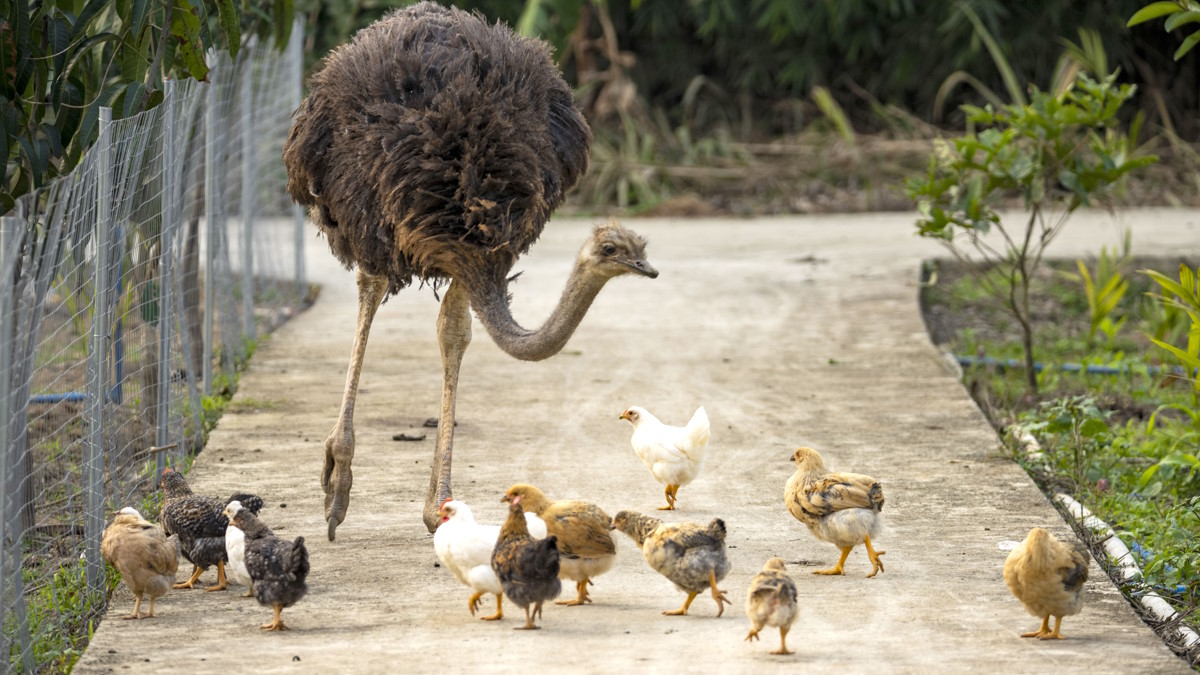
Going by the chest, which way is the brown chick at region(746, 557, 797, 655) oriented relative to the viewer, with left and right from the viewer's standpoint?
facing away from the viewer

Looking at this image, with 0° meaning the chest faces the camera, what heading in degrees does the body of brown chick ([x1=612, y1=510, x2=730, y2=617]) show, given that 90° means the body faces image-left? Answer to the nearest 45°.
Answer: approximately 90°

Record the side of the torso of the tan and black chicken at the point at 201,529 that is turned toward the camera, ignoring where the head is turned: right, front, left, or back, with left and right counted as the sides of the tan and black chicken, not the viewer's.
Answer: left

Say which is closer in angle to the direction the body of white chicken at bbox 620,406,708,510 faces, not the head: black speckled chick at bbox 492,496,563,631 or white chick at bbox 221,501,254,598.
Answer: the white chick

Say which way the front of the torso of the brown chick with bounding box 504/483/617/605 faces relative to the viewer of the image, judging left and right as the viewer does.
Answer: facing to the left of the viewer

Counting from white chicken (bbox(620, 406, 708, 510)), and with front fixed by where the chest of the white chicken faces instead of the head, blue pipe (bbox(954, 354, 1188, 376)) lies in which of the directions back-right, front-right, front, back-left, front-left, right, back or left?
back-right

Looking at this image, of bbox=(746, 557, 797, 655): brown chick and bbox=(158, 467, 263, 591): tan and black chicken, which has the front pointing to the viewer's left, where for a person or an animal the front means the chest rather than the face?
the tan and black chicken

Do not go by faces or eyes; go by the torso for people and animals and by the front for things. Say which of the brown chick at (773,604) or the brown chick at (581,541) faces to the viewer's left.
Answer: the brown chick at (581,541)

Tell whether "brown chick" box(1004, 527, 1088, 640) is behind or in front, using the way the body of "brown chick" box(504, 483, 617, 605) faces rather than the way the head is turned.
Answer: behind

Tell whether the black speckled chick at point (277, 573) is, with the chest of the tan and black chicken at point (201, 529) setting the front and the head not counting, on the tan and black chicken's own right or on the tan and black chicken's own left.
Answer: on the tan and black chicken's own left

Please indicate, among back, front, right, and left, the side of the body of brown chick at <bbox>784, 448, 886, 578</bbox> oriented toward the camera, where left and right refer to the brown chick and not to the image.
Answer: left

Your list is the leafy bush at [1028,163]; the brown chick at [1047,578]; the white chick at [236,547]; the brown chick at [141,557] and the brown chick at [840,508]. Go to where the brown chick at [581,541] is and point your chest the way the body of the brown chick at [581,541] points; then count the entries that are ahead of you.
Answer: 2

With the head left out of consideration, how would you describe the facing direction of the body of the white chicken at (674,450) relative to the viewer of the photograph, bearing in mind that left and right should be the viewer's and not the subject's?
facing to the left of the viewer

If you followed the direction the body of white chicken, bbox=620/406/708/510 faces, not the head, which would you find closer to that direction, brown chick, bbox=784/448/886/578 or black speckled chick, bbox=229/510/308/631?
the black speckled chick

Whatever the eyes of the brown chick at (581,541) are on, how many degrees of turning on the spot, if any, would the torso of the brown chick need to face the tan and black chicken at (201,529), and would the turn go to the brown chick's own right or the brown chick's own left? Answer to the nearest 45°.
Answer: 0° — it already faces it

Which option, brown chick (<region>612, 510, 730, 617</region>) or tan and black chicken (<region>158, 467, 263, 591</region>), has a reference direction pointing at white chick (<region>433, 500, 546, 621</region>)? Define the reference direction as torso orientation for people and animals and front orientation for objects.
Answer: the brown chick

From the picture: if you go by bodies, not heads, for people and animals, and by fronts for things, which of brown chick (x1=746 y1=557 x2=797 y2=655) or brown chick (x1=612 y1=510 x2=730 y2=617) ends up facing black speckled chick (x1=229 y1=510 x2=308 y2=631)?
brown chick (x1=612 y1=510 x2=730 y2=617)

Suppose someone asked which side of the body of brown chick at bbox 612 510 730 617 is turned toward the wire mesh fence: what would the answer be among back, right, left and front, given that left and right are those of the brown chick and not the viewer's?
front

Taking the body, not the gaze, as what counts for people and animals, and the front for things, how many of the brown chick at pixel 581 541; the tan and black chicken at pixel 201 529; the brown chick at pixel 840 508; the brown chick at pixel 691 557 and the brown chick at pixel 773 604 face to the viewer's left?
4
